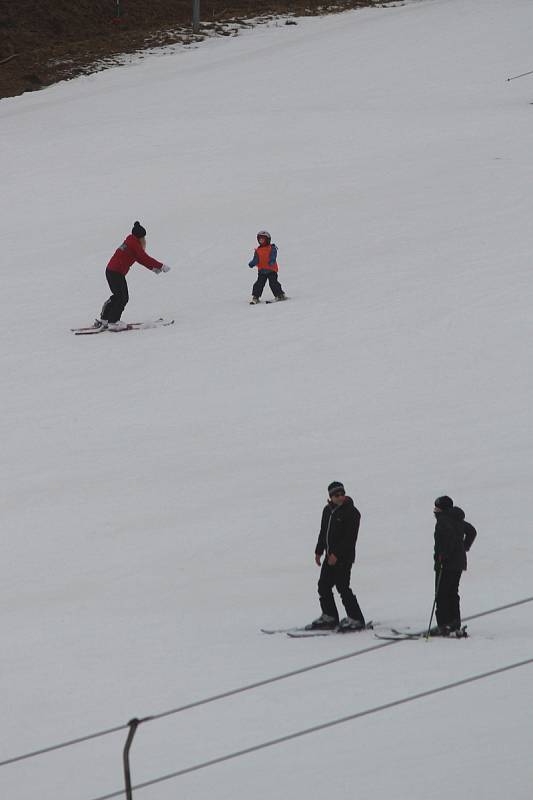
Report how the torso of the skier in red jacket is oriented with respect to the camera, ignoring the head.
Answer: to the viewer's right

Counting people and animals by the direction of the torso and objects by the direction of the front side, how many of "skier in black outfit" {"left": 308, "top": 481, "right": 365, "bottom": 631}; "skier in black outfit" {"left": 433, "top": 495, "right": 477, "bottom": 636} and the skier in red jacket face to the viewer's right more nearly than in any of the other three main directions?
1

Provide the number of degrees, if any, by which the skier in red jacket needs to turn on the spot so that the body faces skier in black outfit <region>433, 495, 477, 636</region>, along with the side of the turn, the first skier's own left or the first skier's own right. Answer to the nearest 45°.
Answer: approximately 90° to the first skier's own right

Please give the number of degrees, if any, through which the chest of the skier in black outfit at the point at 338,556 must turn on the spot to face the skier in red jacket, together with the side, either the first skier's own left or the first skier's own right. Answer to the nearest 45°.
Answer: approximately 135° to the first skier's own right

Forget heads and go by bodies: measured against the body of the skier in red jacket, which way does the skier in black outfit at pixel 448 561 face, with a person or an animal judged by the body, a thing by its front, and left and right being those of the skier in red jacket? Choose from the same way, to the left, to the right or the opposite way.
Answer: the opposite way

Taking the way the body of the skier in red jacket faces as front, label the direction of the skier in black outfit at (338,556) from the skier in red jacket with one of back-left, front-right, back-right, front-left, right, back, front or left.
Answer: right

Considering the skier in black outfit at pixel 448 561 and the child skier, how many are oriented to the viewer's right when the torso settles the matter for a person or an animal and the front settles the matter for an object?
0

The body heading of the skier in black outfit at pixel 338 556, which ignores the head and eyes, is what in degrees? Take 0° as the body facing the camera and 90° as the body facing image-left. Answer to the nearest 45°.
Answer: approximately 45°

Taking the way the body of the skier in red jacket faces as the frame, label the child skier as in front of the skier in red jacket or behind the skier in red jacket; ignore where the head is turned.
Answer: in front

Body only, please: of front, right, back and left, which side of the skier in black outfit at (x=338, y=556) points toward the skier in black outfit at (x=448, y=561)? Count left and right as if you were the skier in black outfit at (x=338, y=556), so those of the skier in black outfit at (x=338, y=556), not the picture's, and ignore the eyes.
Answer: left

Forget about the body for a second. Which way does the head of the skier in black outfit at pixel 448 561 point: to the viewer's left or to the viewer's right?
to the viewer's left

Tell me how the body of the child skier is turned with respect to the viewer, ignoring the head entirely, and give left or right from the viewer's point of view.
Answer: facing the viewer and to the left of the viewer

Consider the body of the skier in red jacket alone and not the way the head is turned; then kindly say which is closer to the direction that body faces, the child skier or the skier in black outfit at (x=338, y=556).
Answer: the child skier

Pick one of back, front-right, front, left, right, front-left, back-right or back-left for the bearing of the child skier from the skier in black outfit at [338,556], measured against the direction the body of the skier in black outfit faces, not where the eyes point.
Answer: back-right
